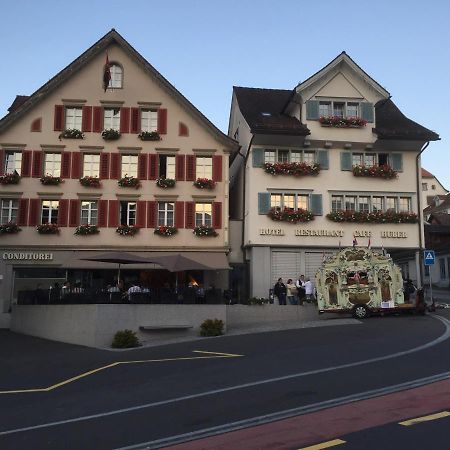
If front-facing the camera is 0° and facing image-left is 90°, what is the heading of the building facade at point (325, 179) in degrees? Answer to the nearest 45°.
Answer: approximately 0°
